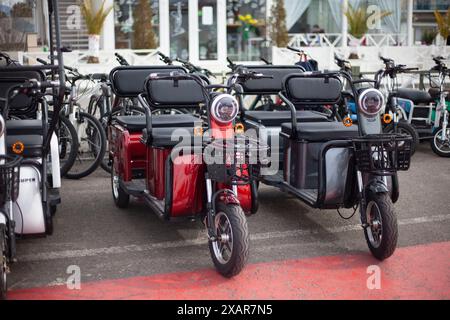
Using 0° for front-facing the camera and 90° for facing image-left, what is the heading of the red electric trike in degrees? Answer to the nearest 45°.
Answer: approximately 315°

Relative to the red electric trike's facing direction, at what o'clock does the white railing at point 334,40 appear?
The white railing is roughly at 8 o'clock from the red electric trike.

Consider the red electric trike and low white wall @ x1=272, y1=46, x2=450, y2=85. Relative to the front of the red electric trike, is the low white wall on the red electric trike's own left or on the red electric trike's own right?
on the red electric trike's own left

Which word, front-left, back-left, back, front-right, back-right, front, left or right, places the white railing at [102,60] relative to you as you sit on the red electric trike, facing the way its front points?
back-left
